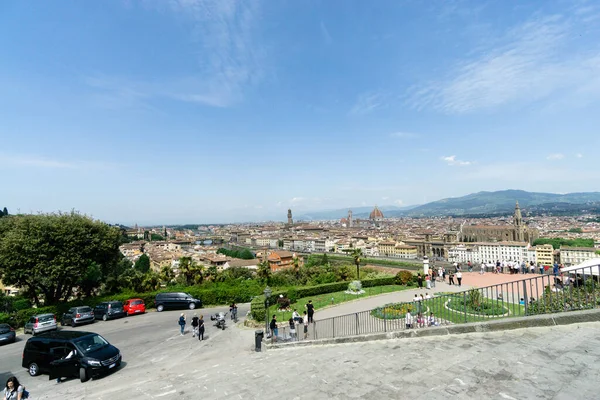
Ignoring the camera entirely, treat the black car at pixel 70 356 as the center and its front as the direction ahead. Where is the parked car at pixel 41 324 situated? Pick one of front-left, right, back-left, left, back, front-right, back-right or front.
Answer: back-left

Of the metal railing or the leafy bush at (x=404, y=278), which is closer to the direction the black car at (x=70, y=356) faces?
the metal railing

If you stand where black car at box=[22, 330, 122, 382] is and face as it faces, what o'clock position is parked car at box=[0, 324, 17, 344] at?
The parked car is roughly at 7 o'clock from the black car.

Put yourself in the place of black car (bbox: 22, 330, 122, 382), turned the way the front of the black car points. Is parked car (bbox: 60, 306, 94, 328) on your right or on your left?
on your left

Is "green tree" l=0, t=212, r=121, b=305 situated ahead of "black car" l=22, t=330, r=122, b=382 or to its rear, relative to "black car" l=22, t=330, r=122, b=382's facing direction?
to the rear
